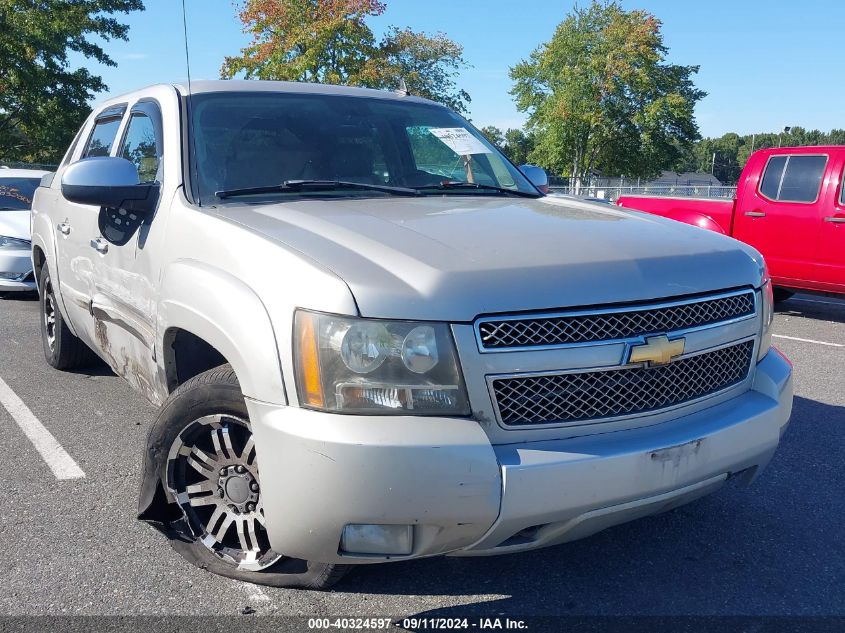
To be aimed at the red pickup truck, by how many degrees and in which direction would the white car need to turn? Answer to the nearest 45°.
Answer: approximately 45° to its left

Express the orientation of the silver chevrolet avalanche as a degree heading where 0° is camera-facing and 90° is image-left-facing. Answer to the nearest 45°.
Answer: approximately 315°

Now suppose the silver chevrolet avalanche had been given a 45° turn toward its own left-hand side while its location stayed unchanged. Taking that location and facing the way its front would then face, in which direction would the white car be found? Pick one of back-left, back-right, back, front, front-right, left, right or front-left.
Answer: back-left

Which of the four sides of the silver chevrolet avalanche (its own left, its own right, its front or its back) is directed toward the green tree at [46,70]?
back

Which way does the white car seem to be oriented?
toward the camera

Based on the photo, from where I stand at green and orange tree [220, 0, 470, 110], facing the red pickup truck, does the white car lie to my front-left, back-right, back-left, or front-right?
front-right

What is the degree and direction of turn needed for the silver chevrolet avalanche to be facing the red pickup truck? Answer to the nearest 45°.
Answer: approximately 90° to its left

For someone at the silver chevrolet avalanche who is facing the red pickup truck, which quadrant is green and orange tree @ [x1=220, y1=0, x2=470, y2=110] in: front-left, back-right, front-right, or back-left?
front-left
